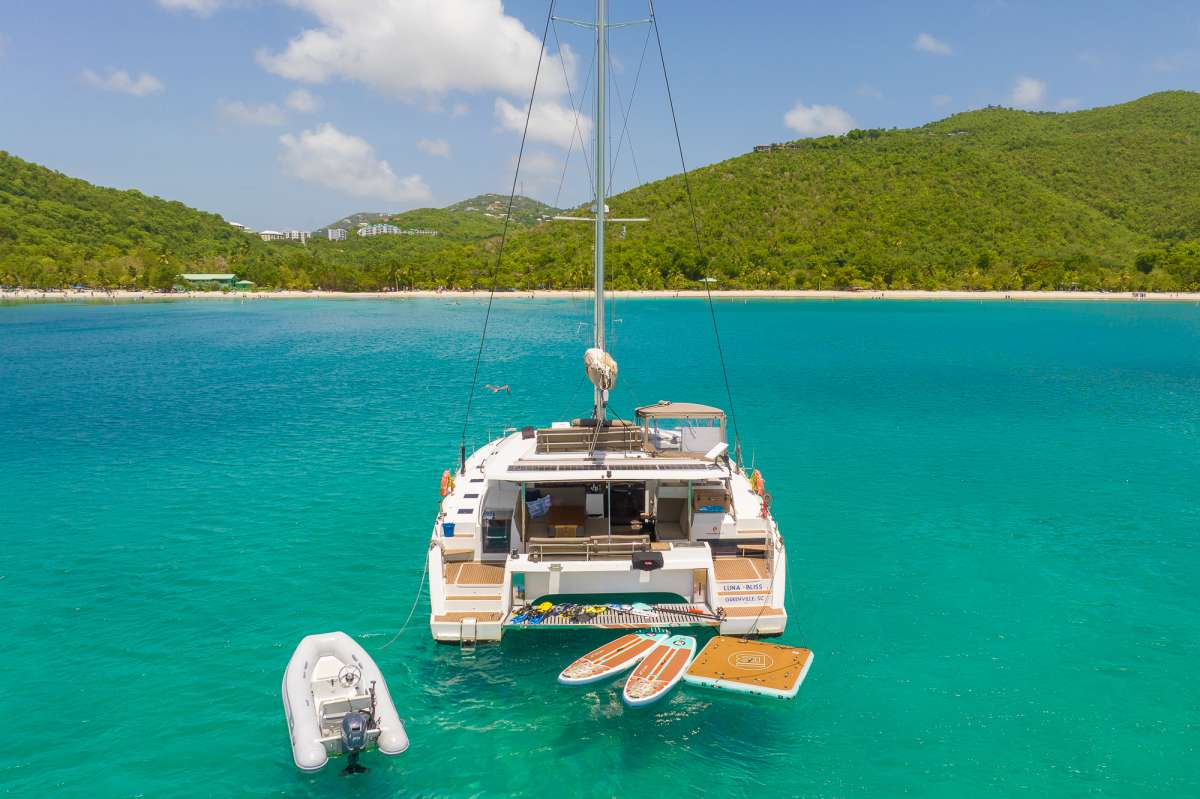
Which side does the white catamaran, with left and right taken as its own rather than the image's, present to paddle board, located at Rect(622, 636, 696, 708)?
back

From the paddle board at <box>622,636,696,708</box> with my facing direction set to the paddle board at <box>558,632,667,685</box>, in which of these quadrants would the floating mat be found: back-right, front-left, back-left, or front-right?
back-right

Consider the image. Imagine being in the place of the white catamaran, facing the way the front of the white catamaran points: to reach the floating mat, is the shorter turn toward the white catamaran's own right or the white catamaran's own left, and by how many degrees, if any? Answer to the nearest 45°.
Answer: approximately 135° to the white catamaran's own right

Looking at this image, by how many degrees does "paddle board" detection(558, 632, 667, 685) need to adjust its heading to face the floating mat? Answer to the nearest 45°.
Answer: approximately 135° to its left

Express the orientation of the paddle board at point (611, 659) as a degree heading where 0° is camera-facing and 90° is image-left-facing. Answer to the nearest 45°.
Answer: approximately 45°

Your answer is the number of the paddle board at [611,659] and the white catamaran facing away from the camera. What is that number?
1

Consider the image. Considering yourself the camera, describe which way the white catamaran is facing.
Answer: facing away from the viewer

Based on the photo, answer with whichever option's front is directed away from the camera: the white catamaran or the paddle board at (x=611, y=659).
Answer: the white catamaran
